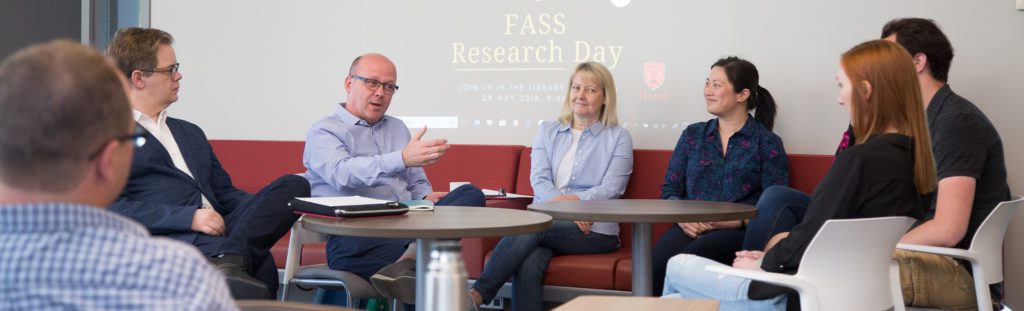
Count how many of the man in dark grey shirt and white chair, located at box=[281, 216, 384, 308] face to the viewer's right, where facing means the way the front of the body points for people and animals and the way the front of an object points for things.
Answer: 1

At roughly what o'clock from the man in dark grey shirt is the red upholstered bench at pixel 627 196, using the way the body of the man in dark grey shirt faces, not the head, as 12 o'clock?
The red upholstered bench is roughly at 1 o'clock from the man in dark grey shirt.

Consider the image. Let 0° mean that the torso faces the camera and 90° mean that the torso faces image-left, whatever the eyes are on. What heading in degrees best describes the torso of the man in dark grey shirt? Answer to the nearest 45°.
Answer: approximately 90°

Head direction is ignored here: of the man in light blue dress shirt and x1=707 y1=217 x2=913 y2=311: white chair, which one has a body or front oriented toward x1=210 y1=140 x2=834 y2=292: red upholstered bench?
the white chair

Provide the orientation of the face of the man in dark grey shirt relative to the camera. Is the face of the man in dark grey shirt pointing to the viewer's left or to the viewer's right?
to the viewer's left

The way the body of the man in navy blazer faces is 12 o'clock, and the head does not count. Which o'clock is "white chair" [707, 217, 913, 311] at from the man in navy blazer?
The white chair is roughly at 12 o'clock from the man in navy blazer.

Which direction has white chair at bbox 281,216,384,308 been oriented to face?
to the viewer's right

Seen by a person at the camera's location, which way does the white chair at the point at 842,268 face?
facing away from the viewer and to the left of the viewer

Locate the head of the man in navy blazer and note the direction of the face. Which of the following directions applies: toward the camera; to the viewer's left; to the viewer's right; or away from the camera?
to the viewer's right

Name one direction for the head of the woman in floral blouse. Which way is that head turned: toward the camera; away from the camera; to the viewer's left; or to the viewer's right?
to the viewer's left

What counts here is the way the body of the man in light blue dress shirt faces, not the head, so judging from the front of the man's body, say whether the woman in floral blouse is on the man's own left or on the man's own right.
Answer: on the man's own left
